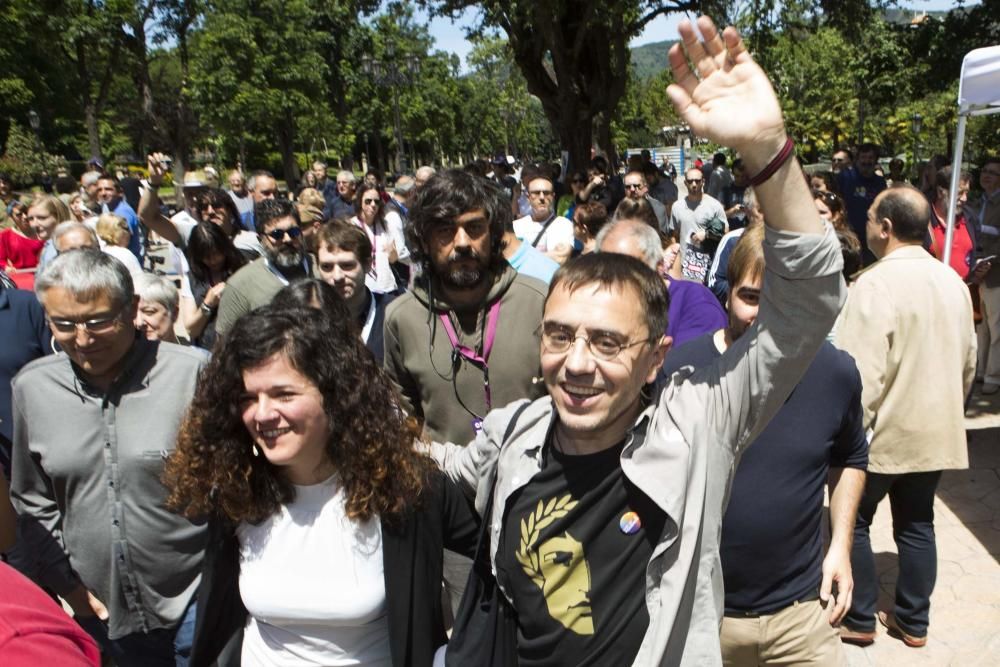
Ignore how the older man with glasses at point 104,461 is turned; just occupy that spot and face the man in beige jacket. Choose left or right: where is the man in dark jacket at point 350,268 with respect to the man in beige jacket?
left

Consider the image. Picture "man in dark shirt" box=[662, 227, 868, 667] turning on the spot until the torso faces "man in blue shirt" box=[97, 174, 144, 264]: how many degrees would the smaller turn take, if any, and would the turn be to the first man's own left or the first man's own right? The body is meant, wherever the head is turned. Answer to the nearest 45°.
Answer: approximately 90° to the first man's own right

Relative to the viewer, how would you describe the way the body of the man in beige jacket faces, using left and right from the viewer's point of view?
facing away from the viewer and to the left of the viewer

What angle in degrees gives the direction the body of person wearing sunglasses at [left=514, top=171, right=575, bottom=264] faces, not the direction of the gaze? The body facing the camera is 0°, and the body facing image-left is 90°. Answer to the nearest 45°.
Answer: approximately 0°

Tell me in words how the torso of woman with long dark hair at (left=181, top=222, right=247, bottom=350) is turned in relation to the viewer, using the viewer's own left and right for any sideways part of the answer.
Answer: facing the viewer and to the right of the viewer

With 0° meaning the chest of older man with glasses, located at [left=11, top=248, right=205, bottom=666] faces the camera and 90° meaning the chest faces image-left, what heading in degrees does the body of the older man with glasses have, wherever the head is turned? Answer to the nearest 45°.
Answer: approximately 0°

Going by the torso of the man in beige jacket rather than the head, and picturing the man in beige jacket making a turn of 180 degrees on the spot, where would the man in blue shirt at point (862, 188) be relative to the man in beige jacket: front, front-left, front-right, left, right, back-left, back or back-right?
back-left
